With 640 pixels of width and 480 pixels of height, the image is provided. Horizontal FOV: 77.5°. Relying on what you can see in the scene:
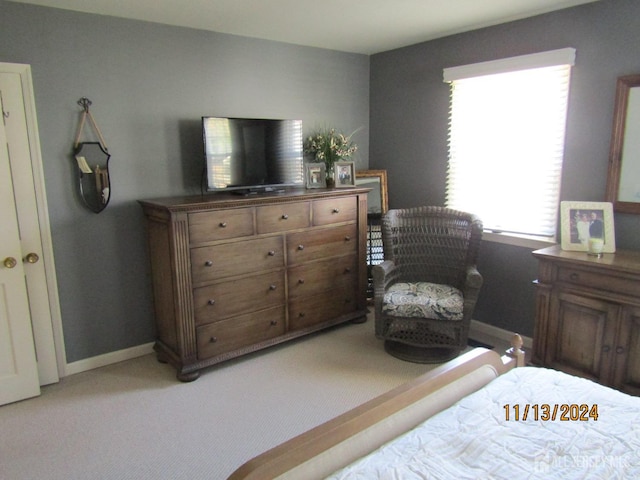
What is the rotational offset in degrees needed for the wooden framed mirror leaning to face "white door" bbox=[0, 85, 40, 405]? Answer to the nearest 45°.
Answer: approximately 45° to its right

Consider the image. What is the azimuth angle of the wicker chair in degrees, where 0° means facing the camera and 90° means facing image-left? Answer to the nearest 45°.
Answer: approximately 0°

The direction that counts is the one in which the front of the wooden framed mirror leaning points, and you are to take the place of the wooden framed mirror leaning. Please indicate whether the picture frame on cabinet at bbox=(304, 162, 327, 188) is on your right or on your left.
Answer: on your right

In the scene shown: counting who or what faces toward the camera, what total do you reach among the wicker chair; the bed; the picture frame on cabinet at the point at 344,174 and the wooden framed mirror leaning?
3

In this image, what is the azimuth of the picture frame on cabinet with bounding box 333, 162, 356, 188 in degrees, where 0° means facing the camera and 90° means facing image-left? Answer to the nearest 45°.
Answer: approximately 0°

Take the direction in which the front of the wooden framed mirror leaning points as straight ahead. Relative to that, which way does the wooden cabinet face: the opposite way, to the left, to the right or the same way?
to the right

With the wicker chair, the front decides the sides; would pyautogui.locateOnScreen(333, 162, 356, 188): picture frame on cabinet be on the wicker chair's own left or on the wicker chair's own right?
on the wicker chair's own right
